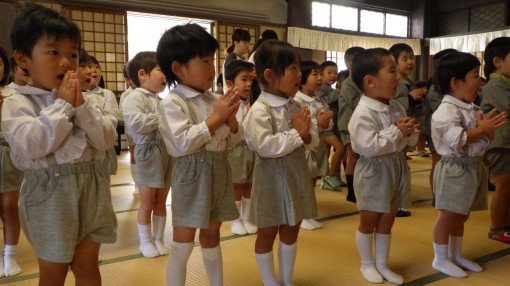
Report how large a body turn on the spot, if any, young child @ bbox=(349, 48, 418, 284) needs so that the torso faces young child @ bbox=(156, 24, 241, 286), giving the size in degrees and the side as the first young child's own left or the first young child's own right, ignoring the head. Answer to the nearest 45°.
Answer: approximately 90° to the first young child's own right

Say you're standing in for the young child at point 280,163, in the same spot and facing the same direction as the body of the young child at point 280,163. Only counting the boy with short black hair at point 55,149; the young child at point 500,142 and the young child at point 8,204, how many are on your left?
1

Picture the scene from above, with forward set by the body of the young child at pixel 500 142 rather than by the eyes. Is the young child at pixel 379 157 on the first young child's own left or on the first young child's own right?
on the first young child's own right

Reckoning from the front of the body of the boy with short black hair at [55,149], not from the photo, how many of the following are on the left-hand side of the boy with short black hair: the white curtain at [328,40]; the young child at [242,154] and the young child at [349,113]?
3

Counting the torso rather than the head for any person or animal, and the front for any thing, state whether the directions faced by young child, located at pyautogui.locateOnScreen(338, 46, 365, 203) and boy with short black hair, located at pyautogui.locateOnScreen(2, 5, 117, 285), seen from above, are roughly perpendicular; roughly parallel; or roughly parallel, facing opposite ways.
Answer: roughly parallel

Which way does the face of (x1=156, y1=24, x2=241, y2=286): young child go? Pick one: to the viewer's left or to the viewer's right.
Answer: to the viewer's right
